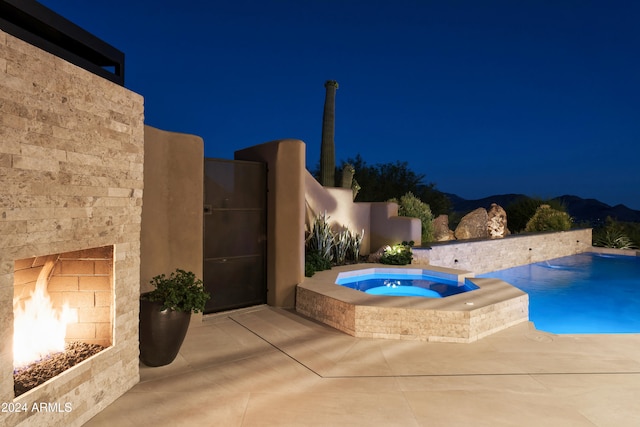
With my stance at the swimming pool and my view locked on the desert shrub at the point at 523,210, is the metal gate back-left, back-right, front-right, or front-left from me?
back-left

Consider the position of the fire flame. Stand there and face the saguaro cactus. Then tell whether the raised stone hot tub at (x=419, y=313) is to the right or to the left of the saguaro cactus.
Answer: right

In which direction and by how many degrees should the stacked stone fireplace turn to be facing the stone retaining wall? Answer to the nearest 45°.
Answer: approximately 45° to its left

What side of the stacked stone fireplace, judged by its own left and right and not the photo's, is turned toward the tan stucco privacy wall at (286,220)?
left

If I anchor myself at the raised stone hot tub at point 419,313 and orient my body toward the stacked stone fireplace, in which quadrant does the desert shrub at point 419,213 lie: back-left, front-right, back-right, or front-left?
back-right

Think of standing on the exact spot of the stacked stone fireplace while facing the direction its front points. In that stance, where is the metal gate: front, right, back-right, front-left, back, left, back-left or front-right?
left

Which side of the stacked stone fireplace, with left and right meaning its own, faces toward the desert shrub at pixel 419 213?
left

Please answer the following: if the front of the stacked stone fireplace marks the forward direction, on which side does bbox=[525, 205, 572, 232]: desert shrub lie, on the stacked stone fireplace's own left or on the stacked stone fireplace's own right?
on the stacked stone fireplace's own left

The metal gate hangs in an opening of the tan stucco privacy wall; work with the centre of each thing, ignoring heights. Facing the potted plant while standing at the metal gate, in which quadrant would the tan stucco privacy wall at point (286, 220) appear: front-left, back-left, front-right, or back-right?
back-left

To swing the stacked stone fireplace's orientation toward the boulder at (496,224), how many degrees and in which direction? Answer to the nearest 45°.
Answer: approximately 45° to its left

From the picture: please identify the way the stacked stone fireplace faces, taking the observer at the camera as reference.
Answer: facing the viewer and to the right of the viewer

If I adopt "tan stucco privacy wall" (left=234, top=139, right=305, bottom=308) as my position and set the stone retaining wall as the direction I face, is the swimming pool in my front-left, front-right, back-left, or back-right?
front-right

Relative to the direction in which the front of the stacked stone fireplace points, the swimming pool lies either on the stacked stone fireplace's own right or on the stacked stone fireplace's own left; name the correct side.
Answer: on the stacked stone fireplace's own left
